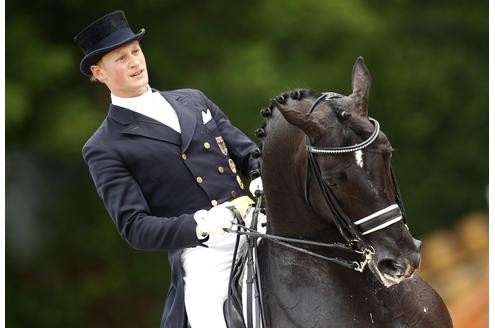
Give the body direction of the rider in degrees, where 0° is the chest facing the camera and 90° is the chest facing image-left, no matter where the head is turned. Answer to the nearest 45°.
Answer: approximately 315°

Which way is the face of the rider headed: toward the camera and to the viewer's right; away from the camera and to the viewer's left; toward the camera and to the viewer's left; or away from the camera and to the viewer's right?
toward the camera and to the viewer's right

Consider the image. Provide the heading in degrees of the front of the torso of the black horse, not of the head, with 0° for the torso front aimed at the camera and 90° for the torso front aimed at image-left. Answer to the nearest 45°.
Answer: approximately 315°
